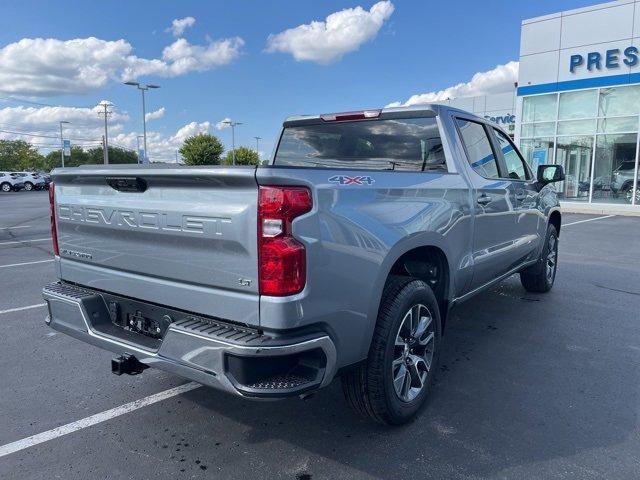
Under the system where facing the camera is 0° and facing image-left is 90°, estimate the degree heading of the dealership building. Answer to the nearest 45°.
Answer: approximately 45°

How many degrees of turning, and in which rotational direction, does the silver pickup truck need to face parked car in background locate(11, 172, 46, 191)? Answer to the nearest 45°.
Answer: approximately 90° to its left

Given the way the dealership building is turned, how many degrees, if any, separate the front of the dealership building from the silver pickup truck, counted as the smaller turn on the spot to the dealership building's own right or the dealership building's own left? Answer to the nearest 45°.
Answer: approximately 45° to the dealership building's own left

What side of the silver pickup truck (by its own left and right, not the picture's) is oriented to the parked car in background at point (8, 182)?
left

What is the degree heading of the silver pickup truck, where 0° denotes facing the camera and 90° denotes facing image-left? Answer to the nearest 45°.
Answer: approximately 225°

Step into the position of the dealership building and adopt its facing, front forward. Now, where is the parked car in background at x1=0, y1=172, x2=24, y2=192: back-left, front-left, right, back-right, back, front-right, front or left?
front-right

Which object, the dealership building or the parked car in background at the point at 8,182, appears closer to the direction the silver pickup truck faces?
the dealership building

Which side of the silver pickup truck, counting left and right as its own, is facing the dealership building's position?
front

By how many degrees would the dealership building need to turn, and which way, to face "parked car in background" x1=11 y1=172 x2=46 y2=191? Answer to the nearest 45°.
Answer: approximately 45° to its right

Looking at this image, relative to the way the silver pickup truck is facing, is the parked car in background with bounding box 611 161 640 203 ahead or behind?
ahead
